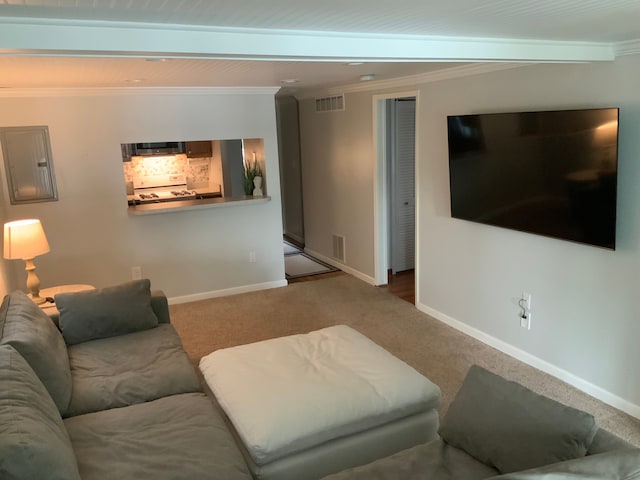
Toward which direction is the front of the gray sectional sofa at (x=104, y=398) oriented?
to the viewer's right

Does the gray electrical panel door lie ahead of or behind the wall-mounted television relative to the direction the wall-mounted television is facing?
ahead

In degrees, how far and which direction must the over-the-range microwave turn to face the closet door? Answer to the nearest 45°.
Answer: approximately 45° to its left

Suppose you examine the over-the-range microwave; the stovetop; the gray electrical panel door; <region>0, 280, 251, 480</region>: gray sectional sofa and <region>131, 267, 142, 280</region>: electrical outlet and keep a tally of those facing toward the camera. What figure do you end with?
4

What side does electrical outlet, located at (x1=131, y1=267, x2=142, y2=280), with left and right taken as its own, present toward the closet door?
left

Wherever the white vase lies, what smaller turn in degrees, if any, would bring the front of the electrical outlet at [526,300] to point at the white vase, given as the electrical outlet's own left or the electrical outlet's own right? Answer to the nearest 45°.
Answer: approximately 45° to the electrical outlet's own right

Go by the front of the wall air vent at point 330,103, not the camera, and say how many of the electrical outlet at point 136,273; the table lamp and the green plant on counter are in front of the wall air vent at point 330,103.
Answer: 3

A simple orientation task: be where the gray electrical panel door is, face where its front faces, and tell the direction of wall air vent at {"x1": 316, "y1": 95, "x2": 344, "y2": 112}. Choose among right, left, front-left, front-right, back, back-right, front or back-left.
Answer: left

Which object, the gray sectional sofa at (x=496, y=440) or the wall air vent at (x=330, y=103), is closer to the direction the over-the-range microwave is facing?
the gray sectional sofa

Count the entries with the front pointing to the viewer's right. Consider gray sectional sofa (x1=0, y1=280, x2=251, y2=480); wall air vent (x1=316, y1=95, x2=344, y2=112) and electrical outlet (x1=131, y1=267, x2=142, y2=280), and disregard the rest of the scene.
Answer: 1

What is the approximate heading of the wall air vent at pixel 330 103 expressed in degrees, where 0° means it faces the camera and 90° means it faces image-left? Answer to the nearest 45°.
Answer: approximately 45°

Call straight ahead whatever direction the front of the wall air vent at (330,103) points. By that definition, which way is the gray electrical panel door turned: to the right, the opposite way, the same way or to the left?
to the left

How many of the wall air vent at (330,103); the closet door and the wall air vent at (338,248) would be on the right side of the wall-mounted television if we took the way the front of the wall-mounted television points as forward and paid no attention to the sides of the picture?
3

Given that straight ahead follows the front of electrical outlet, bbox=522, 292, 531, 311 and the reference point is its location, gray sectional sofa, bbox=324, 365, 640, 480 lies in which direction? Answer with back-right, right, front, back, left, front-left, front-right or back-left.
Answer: front-left

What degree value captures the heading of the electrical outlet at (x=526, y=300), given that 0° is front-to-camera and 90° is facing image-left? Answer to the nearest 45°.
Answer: approximately 45°

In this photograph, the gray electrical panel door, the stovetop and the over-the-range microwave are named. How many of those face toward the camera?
3
